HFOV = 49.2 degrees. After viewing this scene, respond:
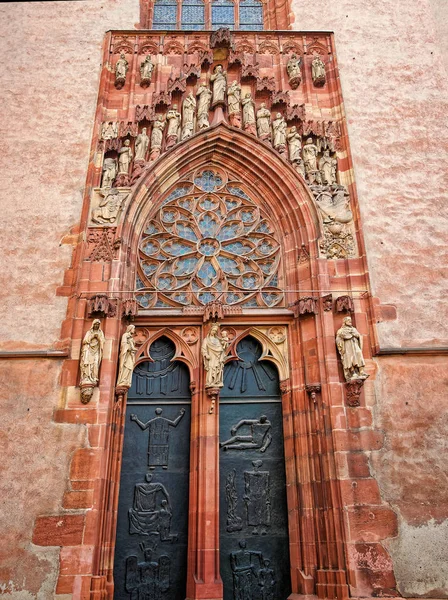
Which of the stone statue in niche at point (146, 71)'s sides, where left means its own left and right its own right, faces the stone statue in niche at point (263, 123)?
left

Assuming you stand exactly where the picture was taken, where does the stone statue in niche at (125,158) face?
facing the viewer

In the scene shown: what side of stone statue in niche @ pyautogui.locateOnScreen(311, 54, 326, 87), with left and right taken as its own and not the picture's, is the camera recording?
front

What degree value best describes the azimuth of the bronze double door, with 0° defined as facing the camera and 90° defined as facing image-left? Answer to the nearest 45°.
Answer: approximately 0°

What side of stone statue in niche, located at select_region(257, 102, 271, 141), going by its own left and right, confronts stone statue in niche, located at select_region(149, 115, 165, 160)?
right

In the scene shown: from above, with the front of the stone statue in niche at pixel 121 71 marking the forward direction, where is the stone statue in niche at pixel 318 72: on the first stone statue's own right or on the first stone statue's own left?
on the first stone statue's own left

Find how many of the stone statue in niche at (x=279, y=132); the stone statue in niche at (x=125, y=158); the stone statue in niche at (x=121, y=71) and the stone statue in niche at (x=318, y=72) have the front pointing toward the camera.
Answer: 4

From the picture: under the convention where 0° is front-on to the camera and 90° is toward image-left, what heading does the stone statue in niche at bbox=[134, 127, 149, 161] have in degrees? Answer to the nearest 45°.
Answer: approximately 0°

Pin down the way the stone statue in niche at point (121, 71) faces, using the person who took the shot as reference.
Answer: facing the viewer

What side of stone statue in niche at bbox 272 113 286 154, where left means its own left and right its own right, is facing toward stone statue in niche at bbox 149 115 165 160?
right

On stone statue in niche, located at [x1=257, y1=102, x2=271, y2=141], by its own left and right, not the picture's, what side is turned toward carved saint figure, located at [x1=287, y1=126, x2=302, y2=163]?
left
